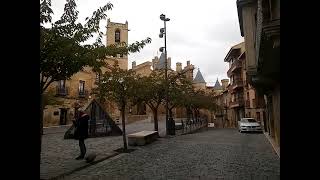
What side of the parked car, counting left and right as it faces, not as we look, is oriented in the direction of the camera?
front

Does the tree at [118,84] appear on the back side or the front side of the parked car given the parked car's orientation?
on the front side

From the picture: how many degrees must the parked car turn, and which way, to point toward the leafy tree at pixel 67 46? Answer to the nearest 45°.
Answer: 0° — it already faces it

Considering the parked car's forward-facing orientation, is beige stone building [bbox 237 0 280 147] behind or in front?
in front
